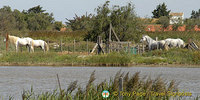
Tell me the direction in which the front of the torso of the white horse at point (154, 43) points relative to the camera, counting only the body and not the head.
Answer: to the viewer's left
